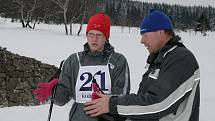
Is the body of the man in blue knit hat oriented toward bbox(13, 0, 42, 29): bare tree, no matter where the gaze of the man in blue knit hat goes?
no

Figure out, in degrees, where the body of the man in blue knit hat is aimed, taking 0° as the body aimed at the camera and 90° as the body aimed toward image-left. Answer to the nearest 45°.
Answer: approximately 90°

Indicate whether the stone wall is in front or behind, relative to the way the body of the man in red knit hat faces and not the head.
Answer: behind

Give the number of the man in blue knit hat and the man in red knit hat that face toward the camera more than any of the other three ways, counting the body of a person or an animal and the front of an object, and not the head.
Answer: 1

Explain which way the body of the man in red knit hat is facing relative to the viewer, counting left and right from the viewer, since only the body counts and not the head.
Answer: facing the viewer

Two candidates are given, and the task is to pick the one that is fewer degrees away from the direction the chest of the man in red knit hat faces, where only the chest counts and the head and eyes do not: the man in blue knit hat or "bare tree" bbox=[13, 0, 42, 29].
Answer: the man in blue knit hat

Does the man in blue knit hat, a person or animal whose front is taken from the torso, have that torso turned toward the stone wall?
no

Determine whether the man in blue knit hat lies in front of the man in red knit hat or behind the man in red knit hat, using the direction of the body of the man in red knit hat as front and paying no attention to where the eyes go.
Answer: in front

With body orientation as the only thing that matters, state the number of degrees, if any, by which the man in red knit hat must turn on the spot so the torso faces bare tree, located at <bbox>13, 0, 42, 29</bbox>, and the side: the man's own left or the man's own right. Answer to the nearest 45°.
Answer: approximately 180°

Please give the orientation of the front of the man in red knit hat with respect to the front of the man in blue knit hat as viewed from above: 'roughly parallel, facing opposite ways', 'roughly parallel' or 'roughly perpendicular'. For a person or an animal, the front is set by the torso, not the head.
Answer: roughly perpendicular
